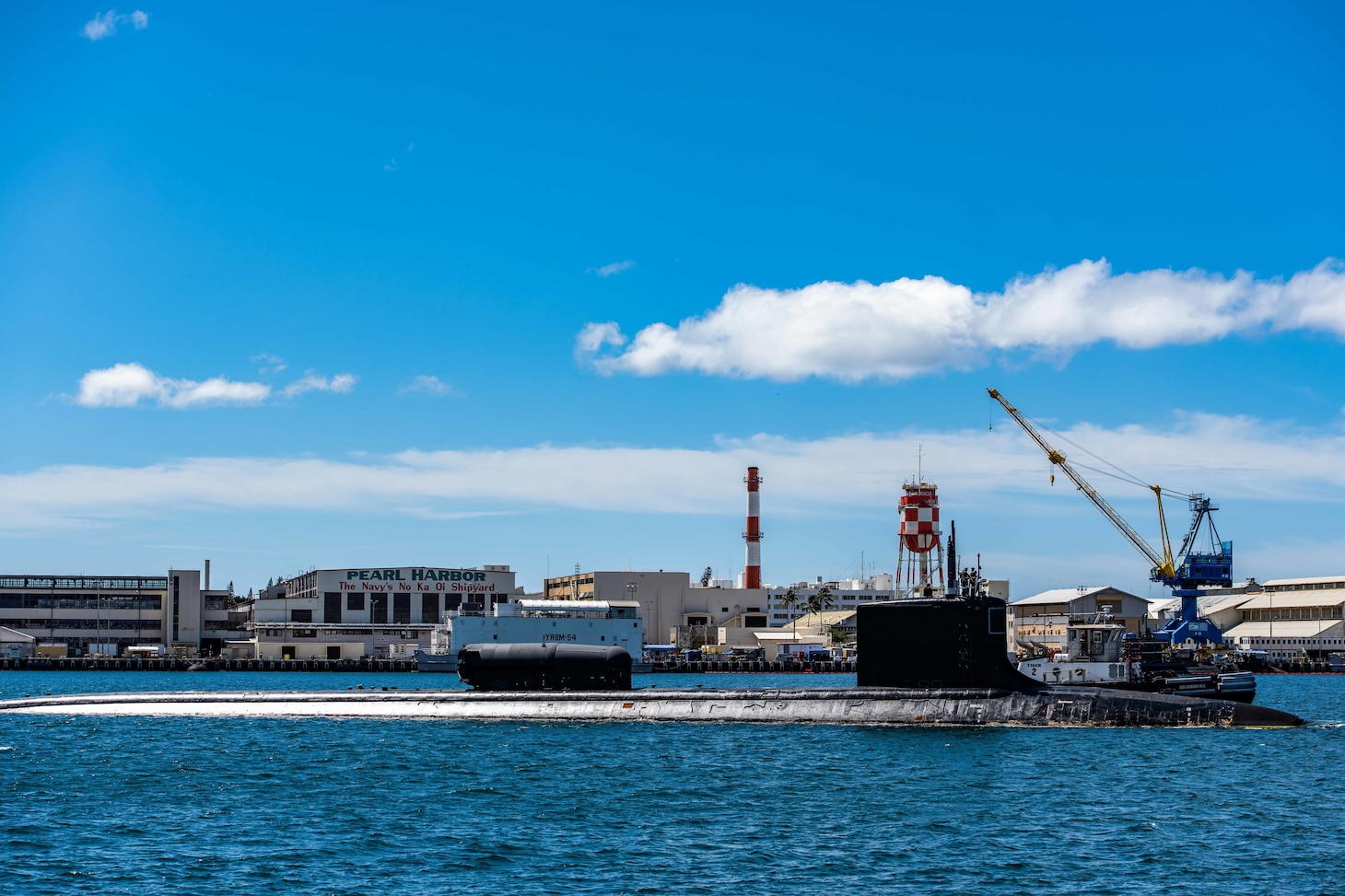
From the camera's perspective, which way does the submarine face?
to the viewer's right
